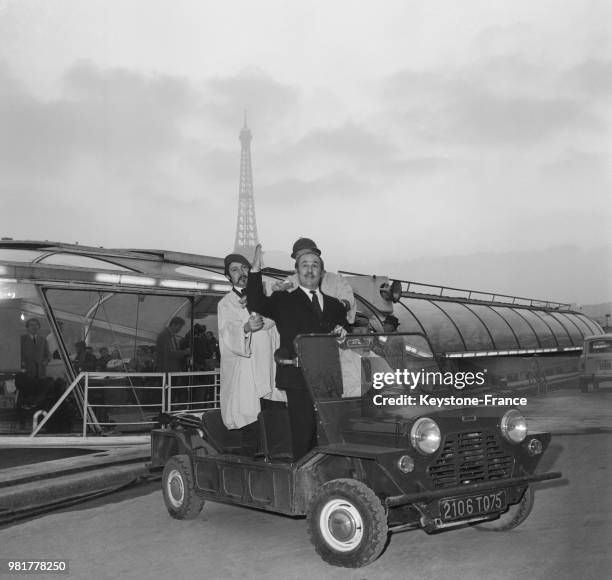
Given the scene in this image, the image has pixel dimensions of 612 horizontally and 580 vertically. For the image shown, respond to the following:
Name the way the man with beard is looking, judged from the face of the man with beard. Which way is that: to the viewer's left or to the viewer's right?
to the viewer's right

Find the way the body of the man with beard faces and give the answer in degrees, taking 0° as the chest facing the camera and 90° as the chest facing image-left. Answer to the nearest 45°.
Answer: approximately 315°

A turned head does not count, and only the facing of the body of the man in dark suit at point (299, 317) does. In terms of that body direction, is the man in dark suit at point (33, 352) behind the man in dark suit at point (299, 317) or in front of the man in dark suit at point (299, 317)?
behind

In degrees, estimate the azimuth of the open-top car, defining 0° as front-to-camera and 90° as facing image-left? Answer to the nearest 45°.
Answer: approximately 315°

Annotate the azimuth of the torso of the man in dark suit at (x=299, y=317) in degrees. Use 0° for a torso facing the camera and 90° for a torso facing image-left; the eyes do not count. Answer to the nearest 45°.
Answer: approximately 0°

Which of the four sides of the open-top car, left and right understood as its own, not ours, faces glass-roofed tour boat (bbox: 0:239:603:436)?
back
